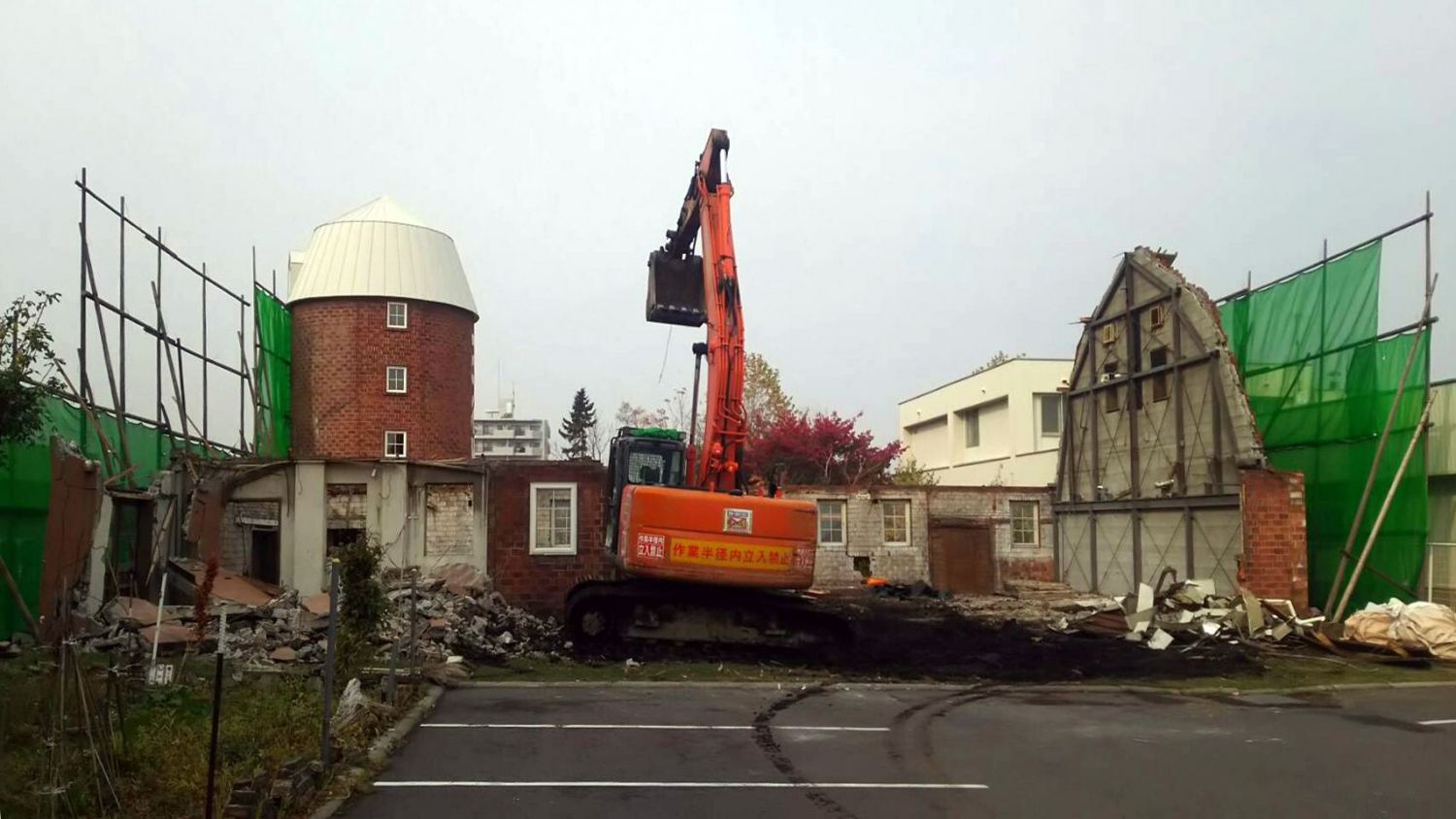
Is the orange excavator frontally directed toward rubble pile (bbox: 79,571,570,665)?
no

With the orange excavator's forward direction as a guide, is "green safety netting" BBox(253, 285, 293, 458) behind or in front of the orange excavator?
in front

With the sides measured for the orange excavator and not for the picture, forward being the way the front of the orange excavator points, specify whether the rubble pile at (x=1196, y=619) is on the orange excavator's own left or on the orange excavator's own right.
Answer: on the orange excavator's own right

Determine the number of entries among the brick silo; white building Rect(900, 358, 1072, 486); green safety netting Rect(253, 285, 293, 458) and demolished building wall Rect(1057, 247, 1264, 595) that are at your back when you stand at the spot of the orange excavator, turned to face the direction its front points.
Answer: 0

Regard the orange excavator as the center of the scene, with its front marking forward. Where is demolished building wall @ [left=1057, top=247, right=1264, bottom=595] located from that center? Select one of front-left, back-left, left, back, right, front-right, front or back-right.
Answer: front-right

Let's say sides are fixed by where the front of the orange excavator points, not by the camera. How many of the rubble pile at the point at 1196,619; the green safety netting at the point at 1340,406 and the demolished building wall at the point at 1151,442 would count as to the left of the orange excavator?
0

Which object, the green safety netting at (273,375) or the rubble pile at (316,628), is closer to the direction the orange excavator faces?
the green safety netting

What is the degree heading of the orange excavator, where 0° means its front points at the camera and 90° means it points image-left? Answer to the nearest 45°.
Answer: approximately 180°

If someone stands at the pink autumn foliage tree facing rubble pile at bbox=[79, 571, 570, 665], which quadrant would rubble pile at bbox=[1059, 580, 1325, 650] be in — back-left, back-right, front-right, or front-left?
front-left

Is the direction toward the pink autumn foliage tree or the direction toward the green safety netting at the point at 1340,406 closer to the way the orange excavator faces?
the pink autumn foliage tree

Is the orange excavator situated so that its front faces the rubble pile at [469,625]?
no

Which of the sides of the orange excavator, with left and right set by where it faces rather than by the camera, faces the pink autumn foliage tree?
front

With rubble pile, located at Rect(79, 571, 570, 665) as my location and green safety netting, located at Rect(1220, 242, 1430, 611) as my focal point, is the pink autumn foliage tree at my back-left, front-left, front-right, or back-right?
front-left

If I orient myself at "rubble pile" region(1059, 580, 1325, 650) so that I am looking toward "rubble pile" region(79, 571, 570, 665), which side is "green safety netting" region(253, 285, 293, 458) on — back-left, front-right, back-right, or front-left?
front-right

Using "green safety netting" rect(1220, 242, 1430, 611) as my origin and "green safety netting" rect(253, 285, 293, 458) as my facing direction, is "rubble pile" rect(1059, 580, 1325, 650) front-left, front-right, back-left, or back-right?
front-left
